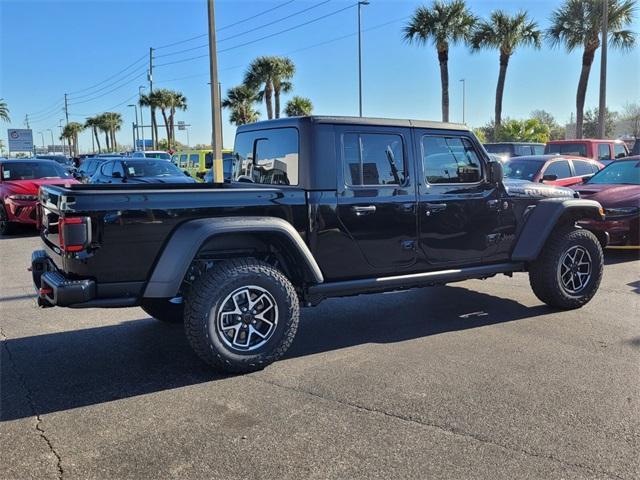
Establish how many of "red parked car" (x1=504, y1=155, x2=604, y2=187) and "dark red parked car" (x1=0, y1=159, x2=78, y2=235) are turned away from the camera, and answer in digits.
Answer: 0

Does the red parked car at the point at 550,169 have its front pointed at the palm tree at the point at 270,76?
no

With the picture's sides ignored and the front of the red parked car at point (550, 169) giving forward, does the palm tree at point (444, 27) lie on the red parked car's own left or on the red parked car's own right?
on the red parked car's own right

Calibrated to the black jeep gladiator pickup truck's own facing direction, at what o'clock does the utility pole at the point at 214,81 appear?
The utility pole is roughly at 10 o'clock from the black jeep gladiator pickup truck.

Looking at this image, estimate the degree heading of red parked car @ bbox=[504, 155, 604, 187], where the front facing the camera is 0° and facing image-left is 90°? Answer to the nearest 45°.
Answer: approximately 45°

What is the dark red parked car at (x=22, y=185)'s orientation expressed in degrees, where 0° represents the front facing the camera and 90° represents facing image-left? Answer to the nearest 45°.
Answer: approximately 315°

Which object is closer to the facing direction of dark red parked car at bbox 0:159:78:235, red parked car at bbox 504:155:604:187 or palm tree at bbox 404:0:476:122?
the red parked car

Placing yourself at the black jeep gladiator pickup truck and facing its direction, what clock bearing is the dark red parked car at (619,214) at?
The dark red parked car is roughly at 12 o'clock from the black jeep gladiator pickup truck.

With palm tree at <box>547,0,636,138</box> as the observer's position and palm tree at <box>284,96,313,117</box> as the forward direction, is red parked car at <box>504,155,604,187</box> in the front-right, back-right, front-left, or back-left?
back-left

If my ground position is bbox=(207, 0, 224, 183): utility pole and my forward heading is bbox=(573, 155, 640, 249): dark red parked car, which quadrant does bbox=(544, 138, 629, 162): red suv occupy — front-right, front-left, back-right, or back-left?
front-left

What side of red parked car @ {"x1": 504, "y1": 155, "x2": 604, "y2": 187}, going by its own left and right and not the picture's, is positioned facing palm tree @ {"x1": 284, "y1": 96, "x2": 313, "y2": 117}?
right

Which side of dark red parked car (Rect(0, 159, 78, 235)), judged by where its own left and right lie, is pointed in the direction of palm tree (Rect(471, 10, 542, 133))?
left

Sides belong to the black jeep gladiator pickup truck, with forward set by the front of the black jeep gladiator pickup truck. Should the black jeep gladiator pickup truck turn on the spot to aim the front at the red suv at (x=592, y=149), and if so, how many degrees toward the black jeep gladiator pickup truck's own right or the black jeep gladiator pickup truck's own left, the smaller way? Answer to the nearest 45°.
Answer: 0° — it already faces it

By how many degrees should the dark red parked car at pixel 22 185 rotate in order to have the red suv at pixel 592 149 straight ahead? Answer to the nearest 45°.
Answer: approximately 45° to its left
